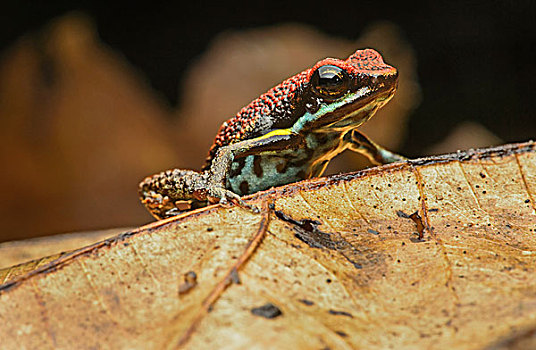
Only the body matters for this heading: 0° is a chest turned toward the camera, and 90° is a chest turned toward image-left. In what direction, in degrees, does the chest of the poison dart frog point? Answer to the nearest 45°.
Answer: approximately 315°
